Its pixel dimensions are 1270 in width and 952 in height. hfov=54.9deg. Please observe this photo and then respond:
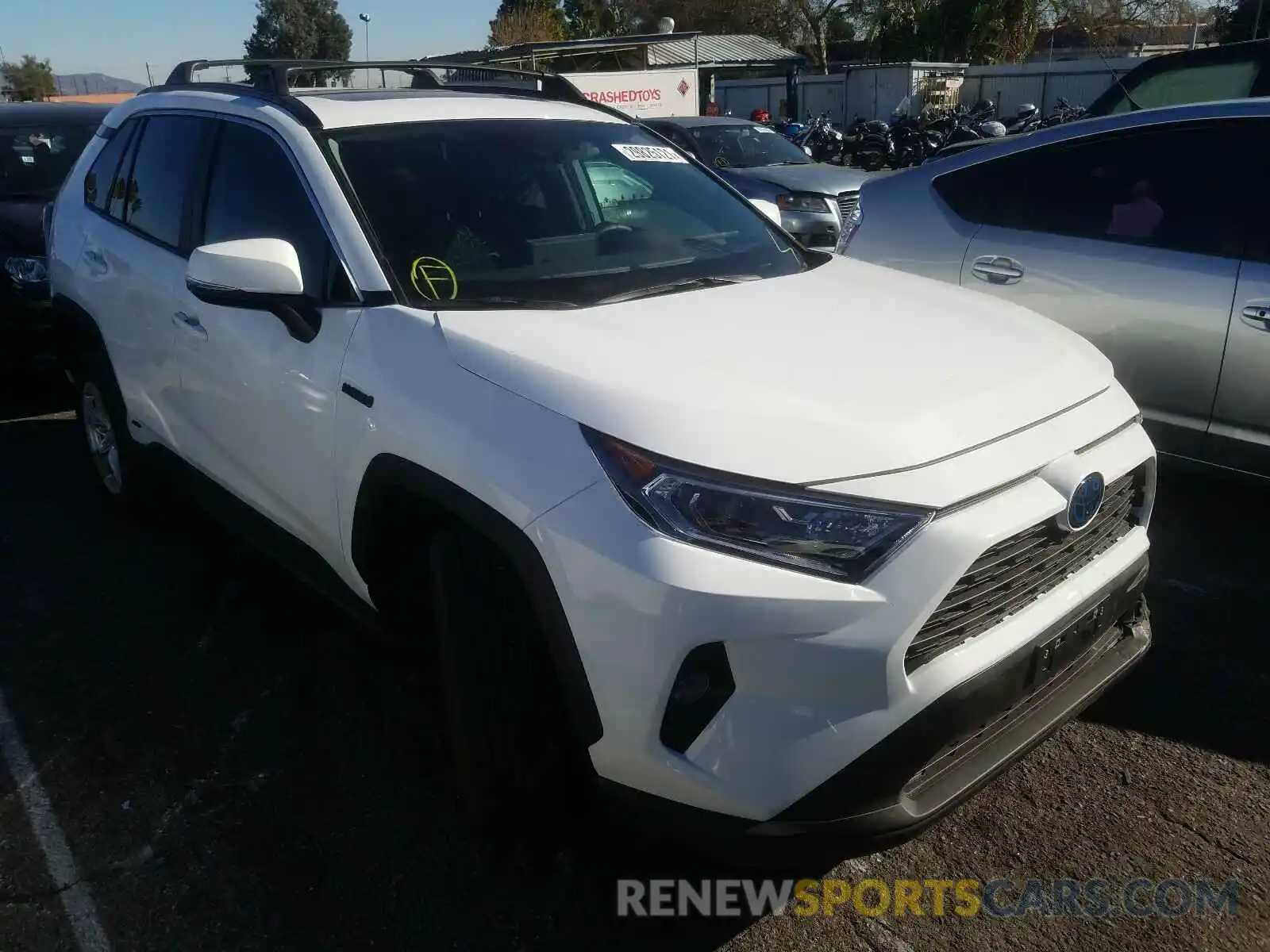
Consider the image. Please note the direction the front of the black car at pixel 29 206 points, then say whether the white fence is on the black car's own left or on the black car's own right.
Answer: on the black car's own left

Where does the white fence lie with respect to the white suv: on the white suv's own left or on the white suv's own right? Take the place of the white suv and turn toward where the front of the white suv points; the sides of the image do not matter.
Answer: on the white suv's own left

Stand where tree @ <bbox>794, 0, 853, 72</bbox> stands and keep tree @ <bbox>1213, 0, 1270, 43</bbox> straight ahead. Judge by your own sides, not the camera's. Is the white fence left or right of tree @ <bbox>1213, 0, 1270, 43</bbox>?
right

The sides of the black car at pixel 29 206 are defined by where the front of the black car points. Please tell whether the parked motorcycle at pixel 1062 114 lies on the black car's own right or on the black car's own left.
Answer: on the black car's own left

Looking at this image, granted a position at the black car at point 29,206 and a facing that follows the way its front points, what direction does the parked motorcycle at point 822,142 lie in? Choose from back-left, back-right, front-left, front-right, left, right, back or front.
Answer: back-left

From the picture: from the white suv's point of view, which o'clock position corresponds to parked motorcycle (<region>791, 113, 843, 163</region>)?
The parked motorcycle is roughly at 8 o'clock from the white suv.

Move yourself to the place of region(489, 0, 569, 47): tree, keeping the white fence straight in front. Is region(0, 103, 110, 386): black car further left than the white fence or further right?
right

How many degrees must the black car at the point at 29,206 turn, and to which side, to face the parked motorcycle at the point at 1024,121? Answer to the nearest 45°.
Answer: approximately 135° to its left

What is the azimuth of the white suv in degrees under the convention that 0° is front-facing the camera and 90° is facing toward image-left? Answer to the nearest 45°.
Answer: approximately 315°

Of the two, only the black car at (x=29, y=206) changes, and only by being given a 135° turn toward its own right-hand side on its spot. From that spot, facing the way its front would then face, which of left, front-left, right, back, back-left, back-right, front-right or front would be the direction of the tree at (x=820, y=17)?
right

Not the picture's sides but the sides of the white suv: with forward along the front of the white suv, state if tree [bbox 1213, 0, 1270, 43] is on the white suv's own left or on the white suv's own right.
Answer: on the white suv's own left

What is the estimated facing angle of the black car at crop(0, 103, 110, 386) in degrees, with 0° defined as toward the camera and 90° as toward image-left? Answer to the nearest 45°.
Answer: approximately 0°
